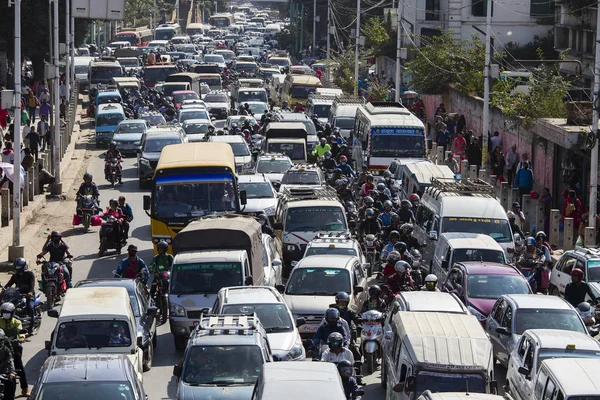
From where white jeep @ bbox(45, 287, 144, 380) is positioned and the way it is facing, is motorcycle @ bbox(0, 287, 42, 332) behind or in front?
behind

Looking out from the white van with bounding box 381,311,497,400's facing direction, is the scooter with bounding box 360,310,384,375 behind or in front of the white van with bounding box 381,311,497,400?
behind

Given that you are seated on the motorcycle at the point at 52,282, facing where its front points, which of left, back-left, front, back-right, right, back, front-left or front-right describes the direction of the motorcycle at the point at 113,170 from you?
back

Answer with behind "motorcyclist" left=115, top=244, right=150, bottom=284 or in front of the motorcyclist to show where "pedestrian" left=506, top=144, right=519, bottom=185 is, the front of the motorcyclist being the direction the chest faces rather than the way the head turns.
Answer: behind

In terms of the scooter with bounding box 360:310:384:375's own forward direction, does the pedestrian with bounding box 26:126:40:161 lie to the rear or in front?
to the rear

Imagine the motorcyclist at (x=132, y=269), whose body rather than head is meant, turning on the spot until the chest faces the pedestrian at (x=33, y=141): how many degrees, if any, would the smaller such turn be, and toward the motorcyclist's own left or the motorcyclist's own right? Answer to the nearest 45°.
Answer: approximately 180°

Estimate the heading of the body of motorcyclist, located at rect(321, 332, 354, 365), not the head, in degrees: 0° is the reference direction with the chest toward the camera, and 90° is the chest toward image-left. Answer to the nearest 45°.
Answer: approximately 0°

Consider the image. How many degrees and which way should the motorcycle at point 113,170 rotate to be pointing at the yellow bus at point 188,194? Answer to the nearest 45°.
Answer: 0° — it already faces it

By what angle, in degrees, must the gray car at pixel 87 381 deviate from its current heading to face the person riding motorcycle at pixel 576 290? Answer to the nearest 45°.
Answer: approximately 135° to its left

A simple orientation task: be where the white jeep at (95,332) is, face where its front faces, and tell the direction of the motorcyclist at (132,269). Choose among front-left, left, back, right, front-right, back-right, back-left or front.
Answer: back
